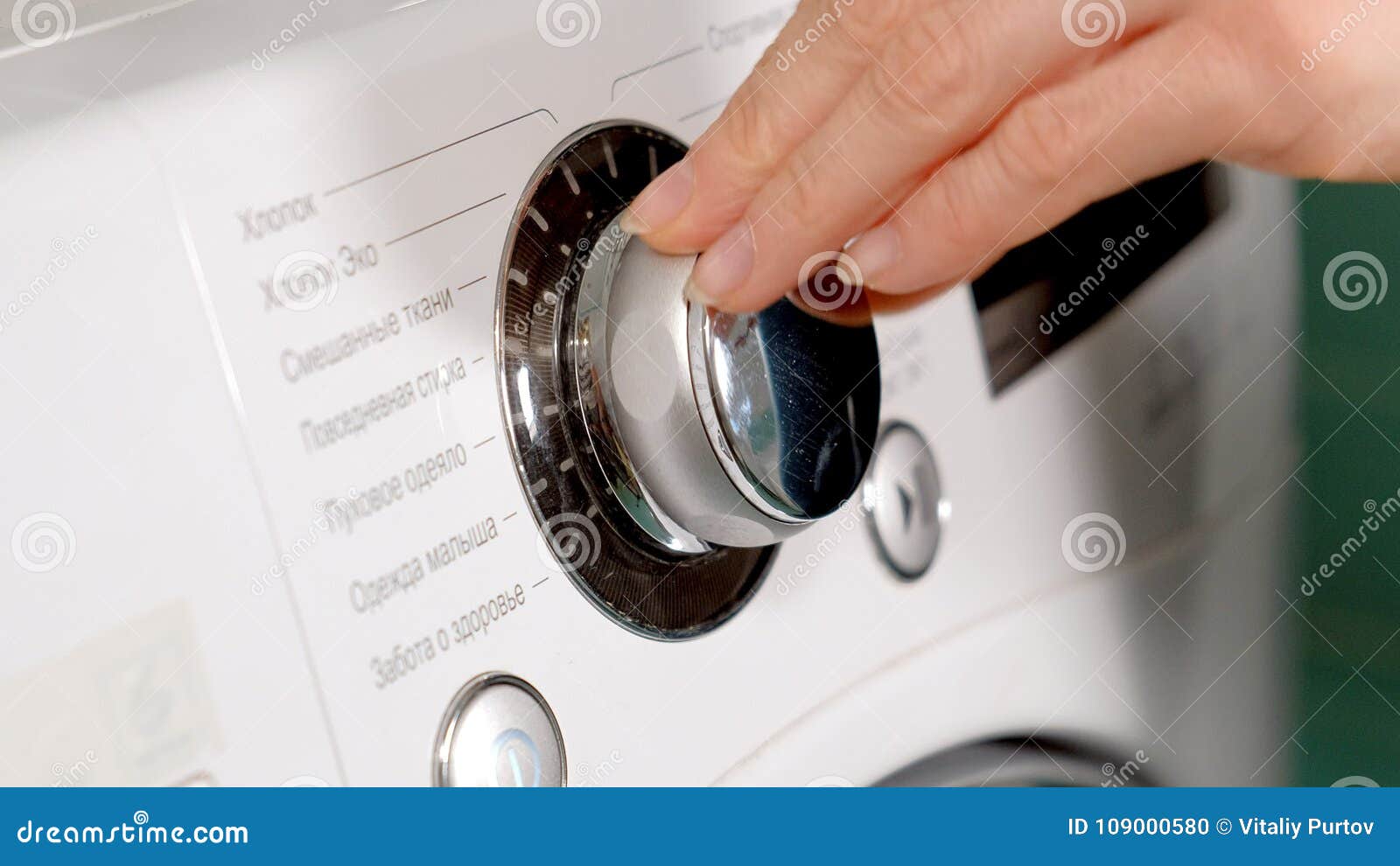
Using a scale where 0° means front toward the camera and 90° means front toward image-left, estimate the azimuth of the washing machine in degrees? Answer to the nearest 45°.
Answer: approximately 315°
